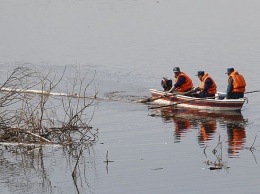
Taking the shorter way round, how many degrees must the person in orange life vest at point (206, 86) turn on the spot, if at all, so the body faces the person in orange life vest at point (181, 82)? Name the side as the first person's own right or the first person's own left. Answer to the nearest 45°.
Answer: approximately 45° to the first person's own right

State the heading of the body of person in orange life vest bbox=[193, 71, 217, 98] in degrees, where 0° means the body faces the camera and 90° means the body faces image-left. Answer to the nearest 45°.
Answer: approximately 90°

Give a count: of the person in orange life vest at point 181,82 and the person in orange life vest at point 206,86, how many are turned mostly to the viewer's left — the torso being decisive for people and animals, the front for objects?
2

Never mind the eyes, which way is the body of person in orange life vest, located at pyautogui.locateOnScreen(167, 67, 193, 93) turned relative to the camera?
to the viewer's left

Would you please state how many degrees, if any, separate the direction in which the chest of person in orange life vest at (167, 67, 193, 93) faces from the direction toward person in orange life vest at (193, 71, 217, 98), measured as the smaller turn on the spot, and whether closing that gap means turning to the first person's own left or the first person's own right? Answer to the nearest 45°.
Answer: approximately 135° to the first person's own left

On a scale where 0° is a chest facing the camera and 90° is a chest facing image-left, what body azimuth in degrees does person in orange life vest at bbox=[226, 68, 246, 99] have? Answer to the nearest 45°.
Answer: approximately 135°
